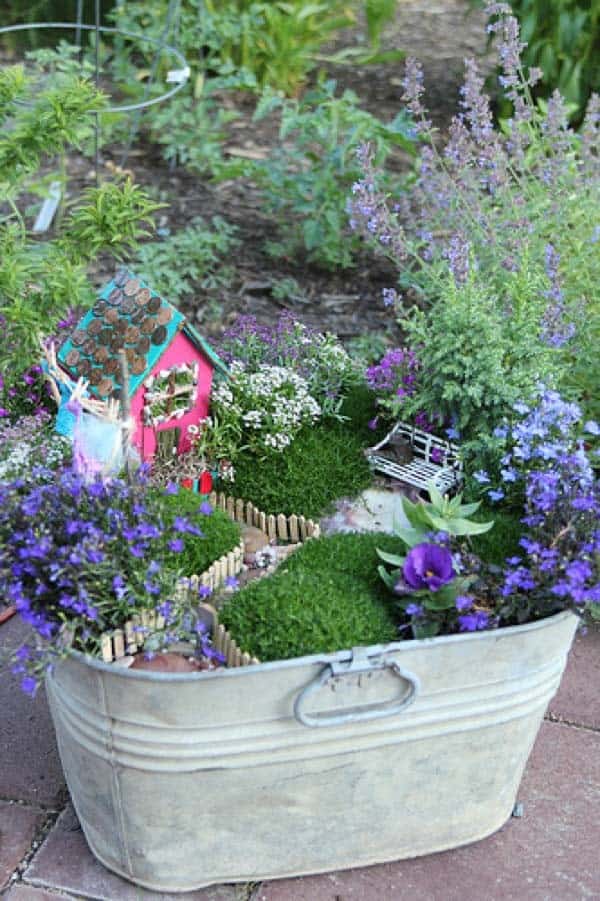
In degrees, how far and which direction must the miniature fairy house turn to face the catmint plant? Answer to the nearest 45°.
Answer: approximately 90° to its left

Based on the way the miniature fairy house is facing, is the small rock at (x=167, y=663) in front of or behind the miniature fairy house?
in front

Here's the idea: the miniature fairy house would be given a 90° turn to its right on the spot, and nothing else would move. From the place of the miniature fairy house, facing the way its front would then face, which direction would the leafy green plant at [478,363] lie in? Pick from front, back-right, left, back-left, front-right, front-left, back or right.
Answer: back-left

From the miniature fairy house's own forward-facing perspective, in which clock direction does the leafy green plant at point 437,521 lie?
The leafy green plant is roughly at 12 o'clock from the miniature fairy house.

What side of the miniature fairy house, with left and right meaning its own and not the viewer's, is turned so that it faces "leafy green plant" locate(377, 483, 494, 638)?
front

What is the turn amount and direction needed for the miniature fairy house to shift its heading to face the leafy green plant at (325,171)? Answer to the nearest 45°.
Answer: approximately 135° to its left

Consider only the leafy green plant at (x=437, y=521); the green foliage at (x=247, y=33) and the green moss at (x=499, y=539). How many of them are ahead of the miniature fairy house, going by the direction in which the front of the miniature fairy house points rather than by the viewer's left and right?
2

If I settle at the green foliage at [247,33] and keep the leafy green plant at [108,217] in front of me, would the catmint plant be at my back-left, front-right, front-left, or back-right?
front-left

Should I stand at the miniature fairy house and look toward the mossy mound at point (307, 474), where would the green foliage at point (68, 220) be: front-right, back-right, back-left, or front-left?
back-left

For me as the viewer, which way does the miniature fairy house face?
facing the viewer and to the right of the viewer

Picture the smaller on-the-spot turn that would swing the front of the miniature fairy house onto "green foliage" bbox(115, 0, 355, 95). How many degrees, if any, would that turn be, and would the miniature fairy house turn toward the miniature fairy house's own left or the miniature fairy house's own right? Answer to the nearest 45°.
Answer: approximately 135° to the miniature fairy house's own left

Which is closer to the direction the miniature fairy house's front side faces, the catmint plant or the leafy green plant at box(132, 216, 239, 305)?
the catmint plant

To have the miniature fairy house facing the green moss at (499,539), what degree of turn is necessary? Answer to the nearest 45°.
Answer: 0° — it already faces it

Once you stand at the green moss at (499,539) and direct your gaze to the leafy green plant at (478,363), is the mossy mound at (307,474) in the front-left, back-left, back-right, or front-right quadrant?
front-left

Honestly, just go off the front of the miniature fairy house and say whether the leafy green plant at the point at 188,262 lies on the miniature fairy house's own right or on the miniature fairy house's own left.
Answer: on the miniature fairy house's own left
